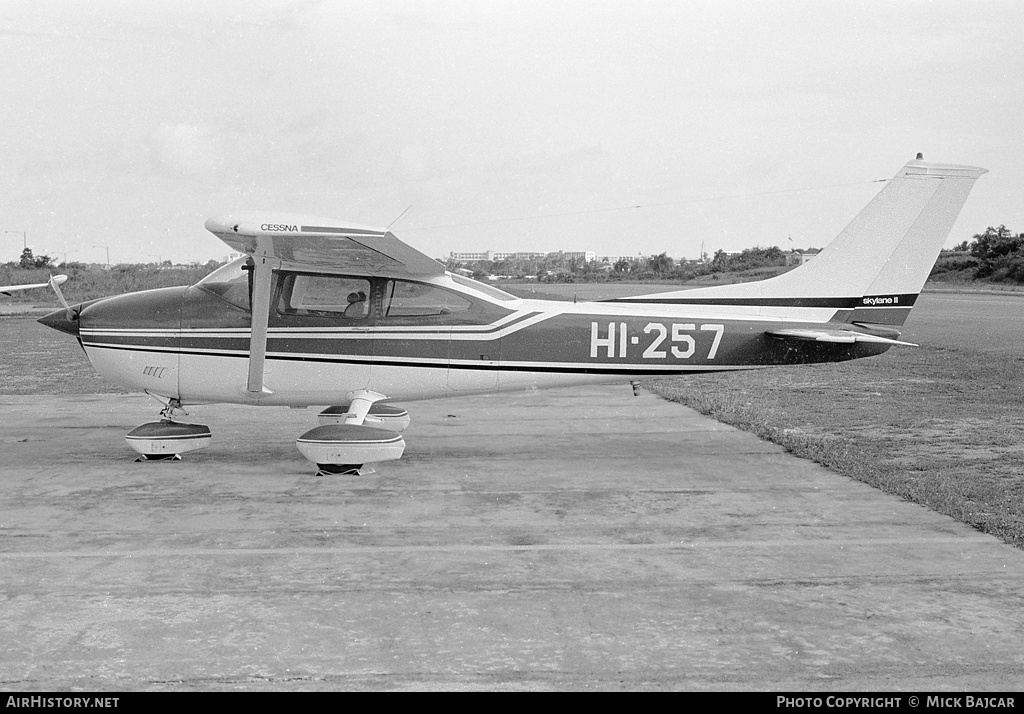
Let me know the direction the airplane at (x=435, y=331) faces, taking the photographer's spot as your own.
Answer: facing to the left of the viewer
